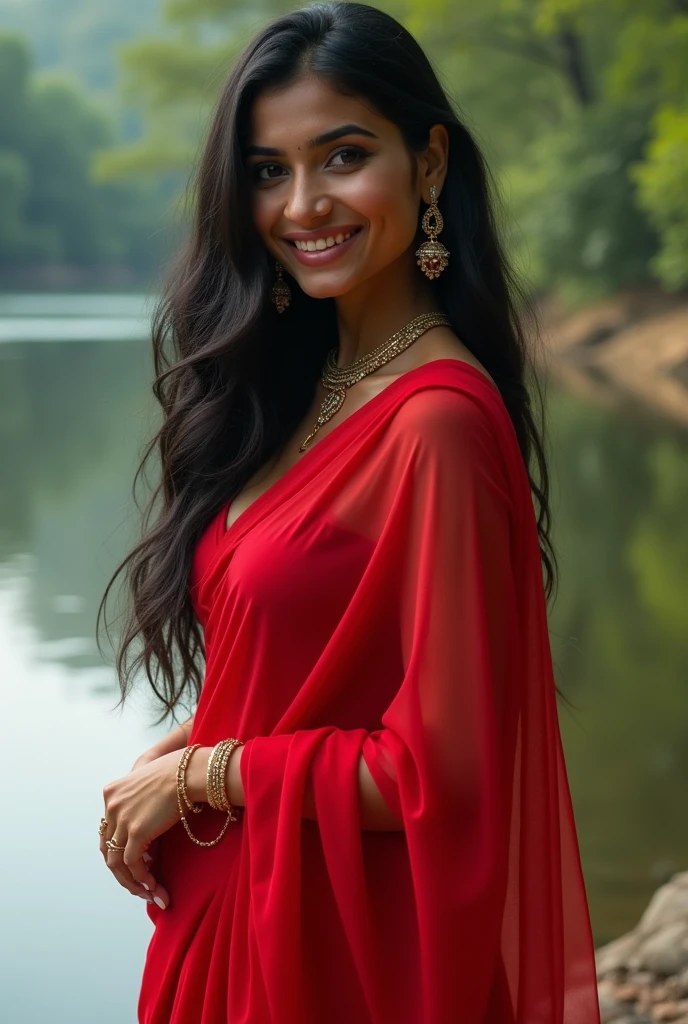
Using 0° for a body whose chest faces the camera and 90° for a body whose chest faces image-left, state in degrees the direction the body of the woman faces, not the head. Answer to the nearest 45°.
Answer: approximately 45°
